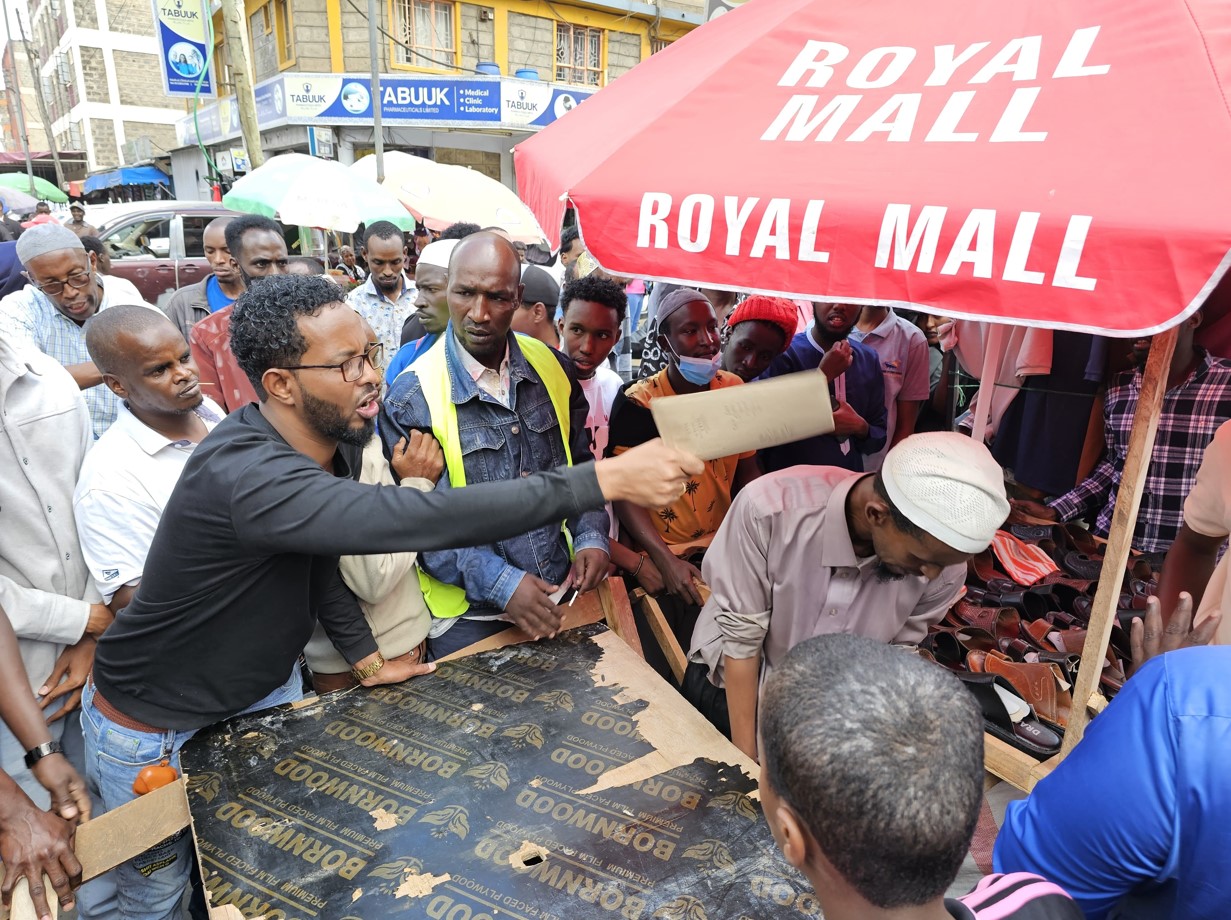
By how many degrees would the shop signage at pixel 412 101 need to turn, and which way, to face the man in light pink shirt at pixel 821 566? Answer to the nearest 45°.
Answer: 0° — it already faces them

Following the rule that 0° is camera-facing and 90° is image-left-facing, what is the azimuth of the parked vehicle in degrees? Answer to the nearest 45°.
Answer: approximately 90°

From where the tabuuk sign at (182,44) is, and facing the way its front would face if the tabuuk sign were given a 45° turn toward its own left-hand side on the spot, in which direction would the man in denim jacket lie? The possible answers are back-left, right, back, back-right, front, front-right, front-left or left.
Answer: front-right

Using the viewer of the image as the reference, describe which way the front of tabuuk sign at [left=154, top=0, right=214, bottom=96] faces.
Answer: facing the viewer

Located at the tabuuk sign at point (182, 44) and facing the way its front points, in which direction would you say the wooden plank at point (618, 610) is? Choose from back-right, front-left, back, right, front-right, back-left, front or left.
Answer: front

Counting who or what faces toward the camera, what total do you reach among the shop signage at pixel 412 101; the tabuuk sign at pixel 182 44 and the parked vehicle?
2

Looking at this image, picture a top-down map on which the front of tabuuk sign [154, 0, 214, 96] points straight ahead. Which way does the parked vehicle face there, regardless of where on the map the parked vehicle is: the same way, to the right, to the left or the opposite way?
to the right

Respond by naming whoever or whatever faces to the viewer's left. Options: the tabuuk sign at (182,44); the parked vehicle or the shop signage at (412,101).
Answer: the parked vehicle

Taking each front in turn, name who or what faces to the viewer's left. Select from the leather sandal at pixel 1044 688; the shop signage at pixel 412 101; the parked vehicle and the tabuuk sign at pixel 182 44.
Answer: the parked vehicle

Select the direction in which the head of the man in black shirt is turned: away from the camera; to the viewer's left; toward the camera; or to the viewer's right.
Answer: to the viewer's right

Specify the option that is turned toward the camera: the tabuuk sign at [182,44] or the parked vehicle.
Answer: the tabuuk sign

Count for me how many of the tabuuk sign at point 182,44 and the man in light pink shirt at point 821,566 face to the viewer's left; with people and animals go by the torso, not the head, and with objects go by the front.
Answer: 0

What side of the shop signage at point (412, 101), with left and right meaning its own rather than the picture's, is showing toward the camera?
front

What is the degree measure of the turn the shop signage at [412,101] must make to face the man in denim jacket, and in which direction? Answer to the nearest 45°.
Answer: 0° — it already faces them
